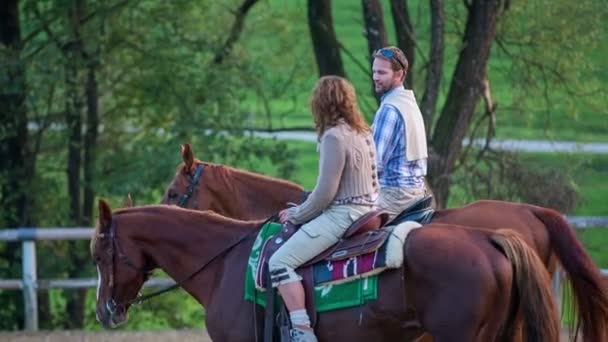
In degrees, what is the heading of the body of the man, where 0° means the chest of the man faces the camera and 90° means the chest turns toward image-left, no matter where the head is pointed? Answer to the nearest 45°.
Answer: approximately 90°

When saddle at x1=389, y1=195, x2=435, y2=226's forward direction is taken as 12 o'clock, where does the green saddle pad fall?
The green saddle pad is roughly at 10 o'clock from the saddle.

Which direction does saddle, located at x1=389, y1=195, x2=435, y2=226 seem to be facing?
to the viewer's left

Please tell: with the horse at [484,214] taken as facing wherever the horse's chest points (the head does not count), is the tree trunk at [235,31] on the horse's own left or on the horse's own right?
on the horse's own right

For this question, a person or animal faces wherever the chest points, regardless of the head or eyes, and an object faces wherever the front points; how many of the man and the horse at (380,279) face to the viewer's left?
2

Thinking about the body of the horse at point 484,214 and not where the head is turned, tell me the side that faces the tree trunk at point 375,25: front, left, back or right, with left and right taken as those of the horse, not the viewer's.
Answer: right

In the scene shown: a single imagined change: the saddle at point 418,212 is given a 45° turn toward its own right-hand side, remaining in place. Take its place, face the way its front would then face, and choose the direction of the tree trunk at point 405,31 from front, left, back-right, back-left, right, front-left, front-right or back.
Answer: front-right

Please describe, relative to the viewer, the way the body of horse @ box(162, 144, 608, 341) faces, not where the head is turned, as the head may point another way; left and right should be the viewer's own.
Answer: facing to the left of the viewer

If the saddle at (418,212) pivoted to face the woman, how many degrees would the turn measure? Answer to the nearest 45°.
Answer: approximately 45° to its left

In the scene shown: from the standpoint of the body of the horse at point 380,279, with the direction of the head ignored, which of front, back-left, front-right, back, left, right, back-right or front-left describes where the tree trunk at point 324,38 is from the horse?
right

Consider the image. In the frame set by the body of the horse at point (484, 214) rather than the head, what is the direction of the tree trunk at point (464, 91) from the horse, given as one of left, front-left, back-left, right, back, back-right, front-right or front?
right

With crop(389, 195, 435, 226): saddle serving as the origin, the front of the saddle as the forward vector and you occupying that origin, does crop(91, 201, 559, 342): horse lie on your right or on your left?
on your left

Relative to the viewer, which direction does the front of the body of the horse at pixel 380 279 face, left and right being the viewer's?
facing to the left of the viewer
